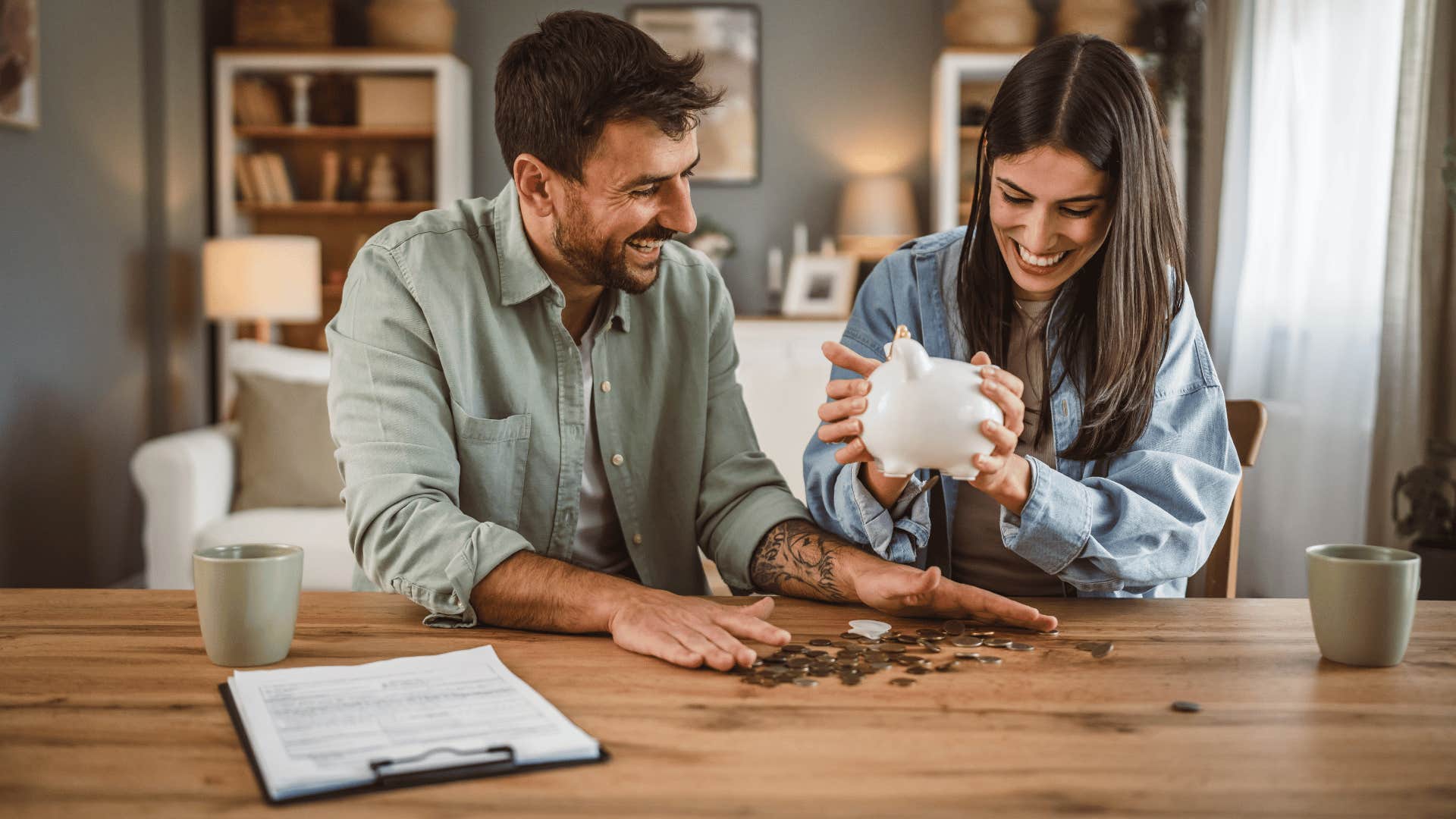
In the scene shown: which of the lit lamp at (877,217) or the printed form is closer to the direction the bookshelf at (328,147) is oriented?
the printed form

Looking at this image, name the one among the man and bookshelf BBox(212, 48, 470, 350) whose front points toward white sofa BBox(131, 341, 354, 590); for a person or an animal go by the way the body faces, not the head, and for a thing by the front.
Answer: the bookshelf

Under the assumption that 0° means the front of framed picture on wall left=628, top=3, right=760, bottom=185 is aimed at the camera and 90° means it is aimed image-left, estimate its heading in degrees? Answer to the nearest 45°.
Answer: approximately 0°

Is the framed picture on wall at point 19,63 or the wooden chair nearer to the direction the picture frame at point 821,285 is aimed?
the wooden chair

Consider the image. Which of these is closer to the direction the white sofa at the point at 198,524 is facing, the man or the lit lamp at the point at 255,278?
the man

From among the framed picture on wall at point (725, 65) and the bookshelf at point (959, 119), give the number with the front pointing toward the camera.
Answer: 2

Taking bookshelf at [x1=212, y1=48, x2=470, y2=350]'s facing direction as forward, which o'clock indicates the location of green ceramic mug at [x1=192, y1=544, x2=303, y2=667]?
The green ceramic mug is roughly at 12 o'clock from the bookshelf.
